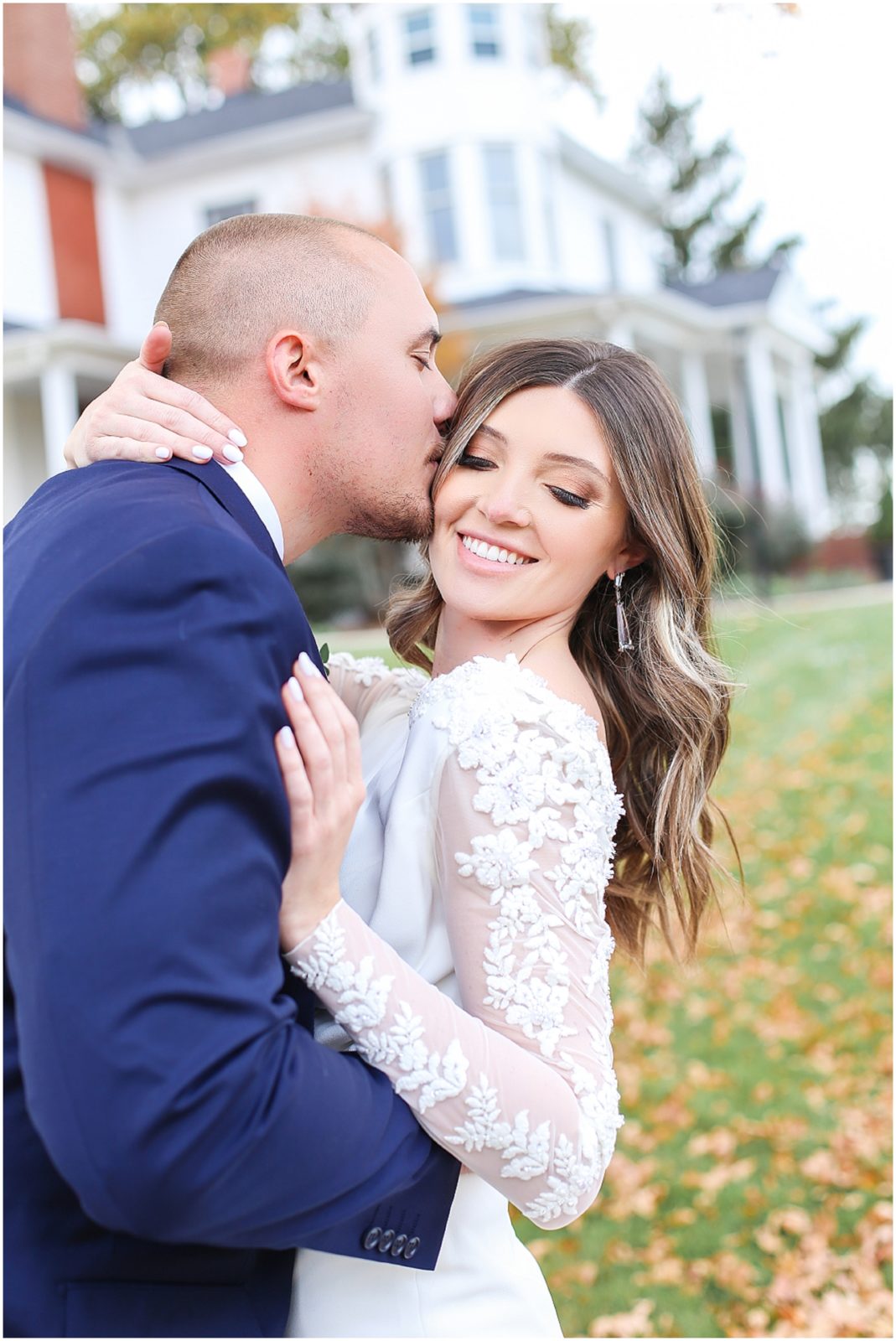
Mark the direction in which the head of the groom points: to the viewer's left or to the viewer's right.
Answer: to the viewer's right

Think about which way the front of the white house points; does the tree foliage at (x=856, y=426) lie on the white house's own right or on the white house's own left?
on the white house's own left

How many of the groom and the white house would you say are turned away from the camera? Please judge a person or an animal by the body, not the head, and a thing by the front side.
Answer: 0

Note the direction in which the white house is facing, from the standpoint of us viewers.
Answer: facing the viewer and to the right of the viewer

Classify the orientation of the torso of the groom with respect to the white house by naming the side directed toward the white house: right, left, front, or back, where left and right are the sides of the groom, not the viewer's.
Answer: left

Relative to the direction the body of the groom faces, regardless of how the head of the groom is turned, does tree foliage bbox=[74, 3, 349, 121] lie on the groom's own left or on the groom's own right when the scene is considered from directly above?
on the groom's own left

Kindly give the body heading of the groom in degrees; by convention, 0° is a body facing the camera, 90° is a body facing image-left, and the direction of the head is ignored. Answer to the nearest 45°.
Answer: approximately 270°
